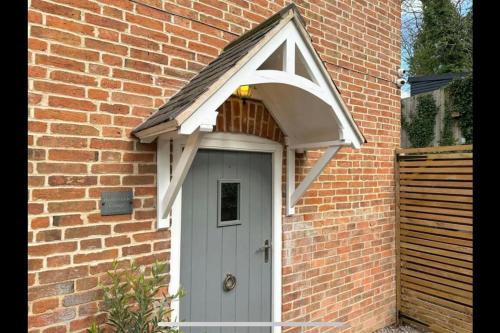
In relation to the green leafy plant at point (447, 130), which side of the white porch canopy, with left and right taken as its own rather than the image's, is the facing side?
left

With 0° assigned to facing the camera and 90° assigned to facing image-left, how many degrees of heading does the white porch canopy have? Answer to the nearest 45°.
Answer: approximately 315°

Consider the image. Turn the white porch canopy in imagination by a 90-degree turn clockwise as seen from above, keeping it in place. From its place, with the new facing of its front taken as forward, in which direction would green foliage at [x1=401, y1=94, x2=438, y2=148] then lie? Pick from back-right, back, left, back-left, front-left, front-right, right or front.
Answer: back

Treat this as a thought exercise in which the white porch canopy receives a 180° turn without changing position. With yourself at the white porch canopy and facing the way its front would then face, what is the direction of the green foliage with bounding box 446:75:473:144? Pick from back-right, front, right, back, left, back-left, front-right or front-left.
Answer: right

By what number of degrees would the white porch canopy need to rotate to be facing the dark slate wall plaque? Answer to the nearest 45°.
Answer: approximately 135° to its right

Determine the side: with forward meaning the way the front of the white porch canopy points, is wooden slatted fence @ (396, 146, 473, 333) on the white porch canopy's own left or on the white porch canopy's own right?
on the white porch canopy's own left
